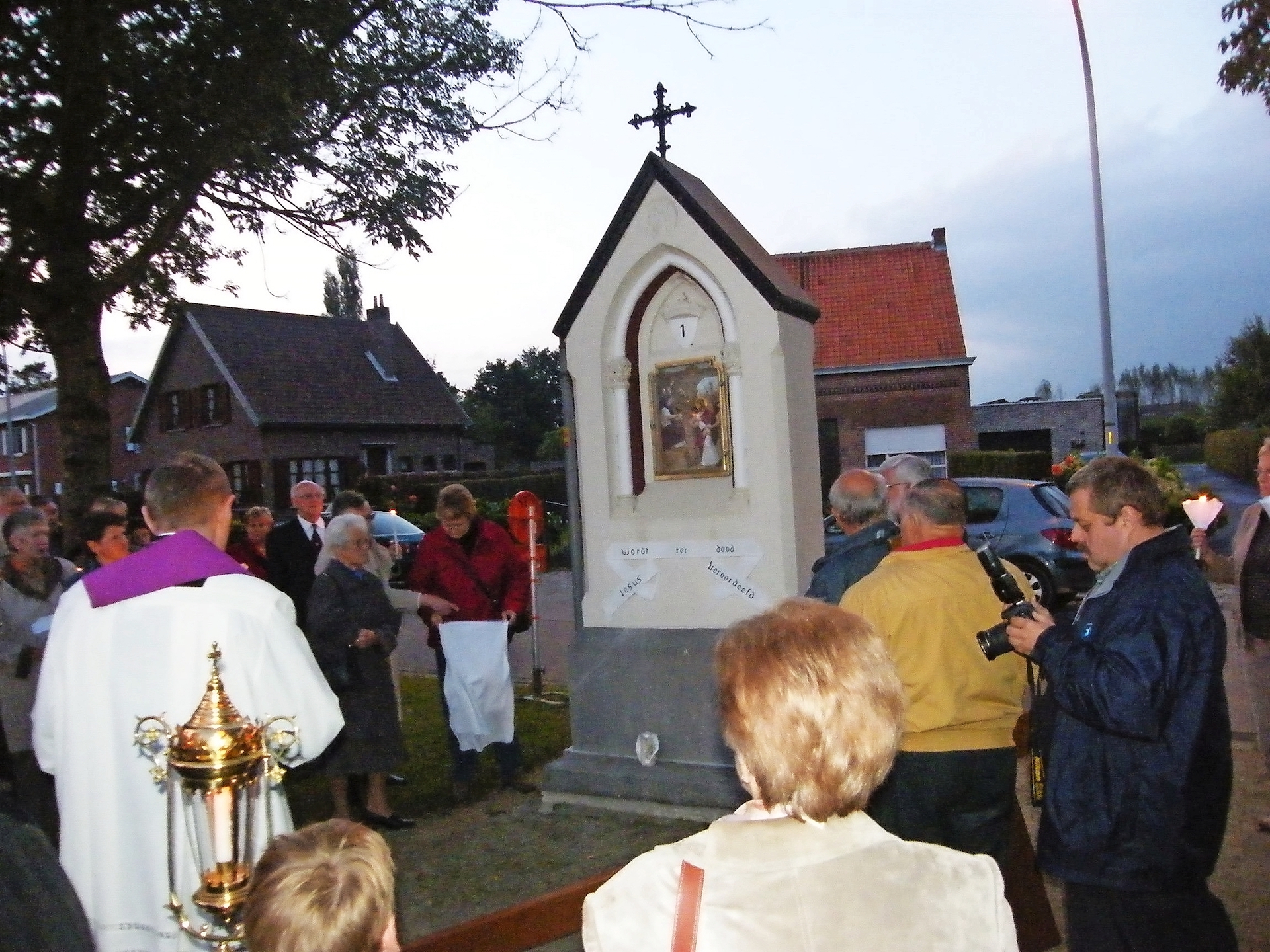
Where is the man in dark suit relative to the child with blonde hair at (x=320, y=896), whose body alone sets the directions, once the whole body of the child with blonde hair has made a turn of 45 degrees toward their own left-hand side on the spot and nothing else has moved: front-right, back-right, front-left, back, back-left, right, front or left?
front-right

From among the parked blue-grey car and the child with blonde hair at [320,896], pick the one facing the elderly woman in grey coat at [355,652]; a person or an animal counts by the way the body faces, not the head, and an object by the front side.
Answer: the child with blonde hair

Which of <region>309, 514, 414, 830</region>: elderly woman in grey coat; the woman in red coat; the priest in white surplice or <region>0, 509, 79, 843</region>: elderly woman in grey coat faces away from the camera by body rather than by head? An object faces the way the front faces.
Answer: the priest in white surplice

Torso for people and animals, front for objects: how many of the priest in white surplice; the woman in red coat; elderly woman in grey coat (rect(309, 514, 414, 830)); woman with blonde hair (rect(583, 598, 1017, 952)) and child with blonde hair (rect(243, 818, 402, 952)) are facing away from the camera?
3

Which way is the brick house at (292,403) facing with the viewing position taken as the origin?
facing the viewer and to the right of the viewer

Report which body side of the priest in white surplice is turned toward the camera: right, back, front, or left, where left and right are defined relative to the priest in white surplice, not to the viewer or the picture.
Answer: back

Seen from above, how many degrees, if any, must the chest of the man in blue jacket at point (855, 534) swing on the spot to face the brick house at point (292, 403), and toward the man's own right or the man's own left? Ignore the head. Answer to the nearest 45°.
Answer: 0° — they already face it

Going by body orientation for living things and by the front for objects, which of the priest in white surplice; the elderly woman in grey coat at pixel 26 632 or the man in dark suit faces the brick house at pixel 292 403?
the priest in white surplice

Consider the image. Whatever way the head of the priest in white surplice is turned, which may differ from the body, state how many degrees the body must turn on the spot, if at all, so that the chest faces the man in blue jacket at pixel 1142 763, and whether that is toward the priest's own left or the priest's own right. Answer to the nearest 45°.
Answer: approximately 135° to the priest's own right

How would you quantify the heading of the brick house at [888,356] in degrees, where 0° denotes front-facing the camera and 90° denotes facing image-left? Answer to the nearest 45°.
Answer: approximately 0°

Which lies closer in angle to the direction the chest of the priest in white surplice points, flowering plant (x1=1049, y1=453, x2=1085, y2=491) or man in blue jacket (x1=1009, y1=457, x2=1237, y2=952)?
the flowering plant

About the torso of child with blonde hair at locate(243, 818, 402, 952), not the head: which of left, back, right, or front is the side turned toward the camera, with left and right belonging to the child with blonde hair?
back

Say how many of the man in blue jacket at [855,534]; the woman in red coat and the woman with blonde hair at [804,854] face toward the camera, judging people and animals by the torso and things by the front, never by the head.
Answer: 1

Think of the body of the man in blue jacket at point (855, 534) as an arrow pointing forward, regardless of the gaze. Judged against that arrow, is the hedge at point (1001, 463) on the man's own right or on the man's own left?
on the man's own right

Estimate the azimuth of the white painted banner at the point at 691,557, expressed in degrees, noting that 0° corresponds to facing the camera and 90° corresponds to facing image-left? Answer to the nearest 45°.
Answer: approximately 0°

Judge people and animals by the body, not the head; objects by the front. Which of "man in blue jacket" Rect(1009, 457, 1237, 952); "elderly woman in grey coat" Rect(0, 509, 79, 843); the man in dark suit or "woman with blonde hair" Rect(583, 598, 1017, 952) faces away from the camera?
the woman with blonde hair

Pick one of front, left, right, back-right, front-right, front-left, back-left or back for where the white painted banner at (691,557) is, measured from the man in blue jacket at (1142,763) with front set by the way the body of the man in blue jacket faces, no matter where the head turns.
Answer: front-right

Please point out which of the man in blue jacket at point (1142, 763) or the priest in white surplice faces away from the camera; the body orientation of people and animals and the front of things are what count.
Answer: the priest in white surplice

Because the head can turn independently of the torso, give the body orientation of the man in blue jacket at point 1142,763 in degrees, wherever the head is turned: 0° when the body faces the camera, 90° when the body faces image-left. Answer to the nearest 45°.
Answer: approximately 90°
